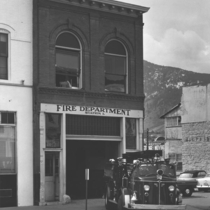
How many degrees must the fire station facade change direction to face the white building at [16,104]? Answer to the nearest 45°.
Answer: approximately 90° to its right

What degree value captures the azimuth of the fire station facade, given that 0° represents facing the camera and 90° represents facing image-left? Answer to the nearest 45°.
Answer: approximately 315°

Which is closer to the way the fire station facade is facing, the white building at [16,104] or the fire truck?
the fire truck

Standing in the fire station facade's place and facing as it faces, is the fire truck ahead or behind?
ahead

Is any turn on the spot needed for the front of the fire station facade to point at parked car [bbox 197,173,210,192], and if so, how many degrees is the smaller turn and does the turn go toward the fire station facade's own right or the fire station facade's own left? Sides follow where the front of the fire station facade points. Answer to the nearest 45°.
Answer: approximately 90° to the fire station facade's own left
